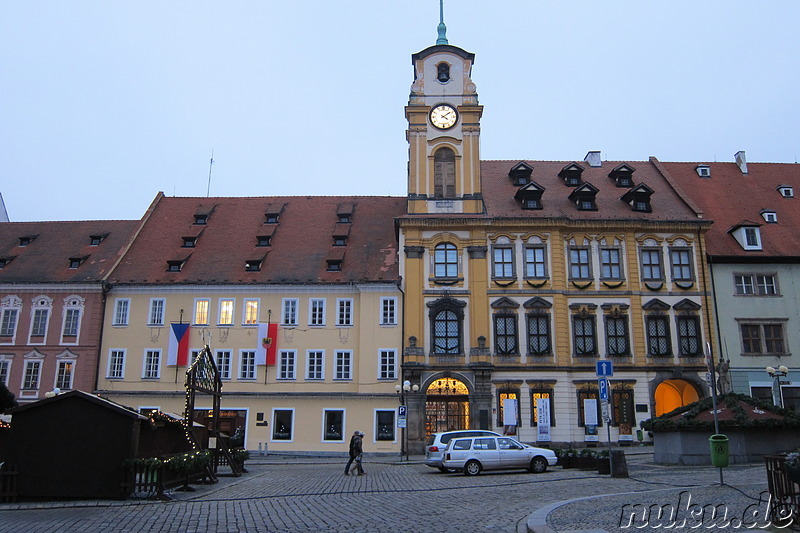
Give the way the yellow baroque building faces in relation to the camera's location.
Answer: facing the viewer

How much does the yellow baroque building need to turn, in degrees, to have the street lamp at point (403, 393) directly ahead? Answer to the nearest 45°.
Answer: approximately 45° to its right

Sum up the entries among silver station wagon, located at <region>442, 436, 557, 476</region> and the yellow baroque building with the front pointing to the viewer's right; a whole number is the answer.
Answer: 1

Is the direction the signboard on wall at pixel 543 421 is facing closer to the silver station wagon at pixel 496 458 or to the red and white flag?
the silver station wagon

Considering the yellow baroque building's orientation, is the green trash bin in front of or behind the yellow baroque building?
in front

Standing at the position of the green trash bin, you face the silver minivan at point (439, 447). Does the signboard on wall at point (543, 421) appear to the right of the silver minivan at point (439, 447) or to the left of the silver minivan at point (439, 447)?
right

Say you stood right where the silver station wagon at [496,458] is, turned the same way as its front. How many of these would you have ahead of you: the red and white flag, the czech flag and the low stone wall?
1

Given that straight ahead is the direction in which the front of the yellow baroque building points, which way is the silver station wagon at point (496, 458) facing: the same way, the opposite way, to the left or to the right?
to the left

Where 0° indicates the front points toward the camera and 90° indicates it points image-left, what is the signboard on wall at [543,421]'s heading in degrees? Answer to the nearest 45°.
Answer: approximately 0°

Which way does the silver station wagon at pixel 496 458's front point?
to the viewer's right

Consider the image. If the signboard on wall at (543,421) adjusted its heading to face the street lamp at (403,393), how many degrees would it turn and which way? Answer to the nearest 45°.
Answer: approximately 90° to its right

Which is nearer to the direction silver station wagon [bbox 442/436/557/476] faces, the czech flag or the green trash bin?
the green trash bin

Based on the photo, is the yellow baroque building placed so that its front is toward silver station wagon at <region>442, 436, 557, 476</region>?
yes

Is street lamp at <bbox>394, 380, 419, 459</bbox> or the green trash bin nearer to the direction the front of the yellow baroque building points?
the green trash bin

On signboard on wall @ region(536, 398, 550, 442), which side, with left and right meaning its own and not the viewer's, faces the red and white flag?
right

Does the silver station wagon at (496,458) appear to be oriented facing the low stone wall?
yes

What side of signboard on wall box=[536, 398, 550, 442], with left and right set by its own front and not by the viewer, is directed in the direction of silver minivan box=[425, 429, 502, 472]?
front

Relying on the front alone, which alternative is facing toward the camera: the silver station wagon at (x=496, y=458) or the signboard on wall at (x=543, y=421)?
the signboard on wall
